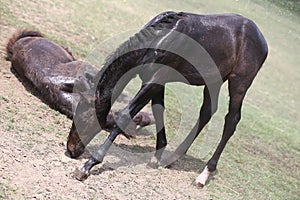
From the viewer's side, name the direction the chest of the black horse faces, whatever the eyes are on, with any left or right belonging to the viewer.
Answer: facing to the left of the viewer
